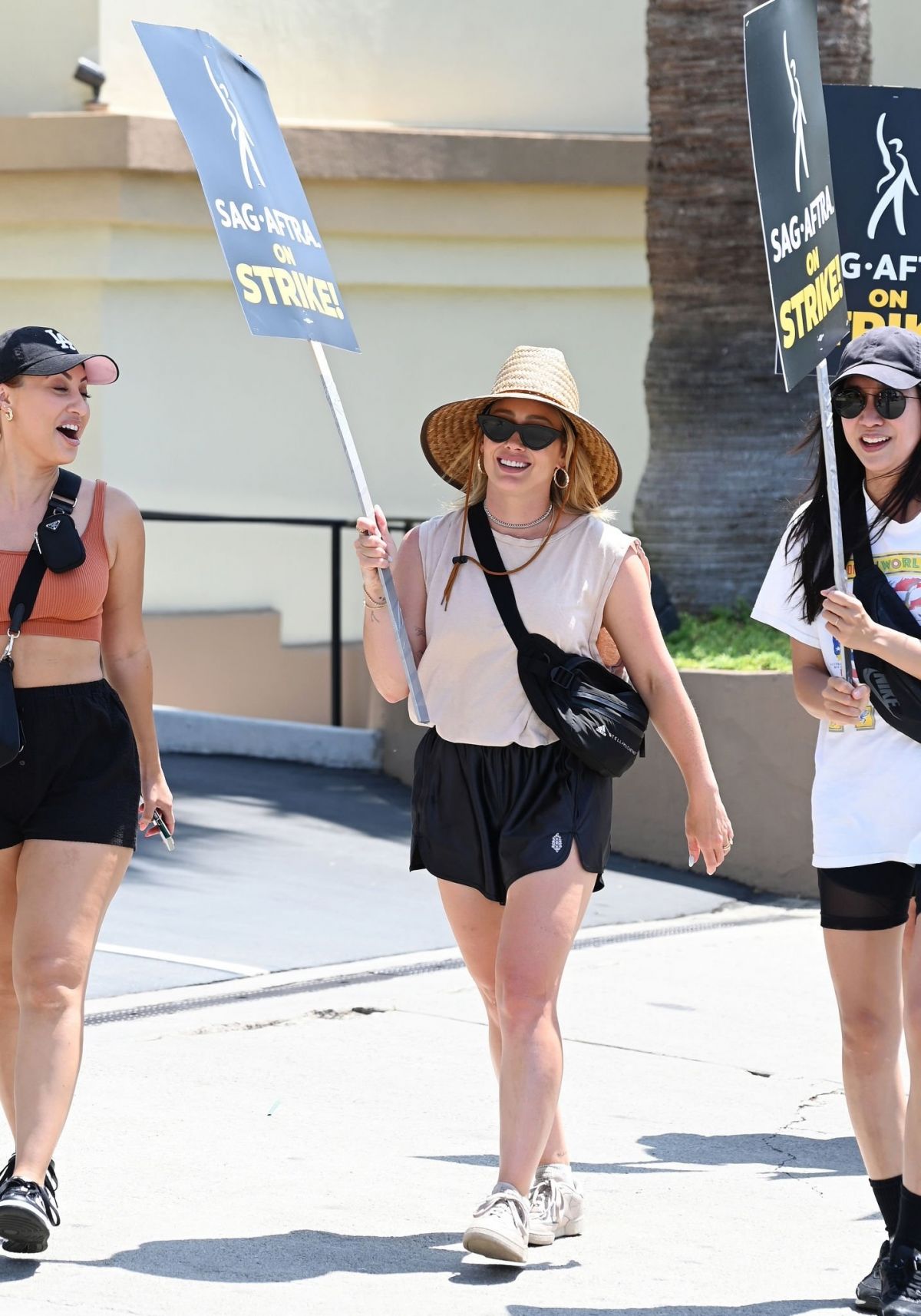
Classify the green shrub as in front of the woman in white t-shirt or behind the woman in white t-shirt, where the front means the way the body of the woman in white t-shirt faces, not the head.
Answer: behind

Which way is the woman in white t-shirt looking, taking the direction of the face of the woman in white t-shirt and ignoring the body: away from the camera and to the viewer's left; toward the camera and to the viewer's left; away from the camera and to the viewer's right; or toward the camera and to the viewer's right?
toward the camera and to the viewer's left

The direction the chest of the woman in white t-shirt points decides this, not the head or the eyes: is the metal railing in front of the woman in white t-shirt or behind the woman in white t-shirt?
behind

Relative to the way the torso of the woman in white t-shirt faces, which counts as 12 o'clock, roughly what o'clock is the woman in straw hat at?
The woman in straw hat is roughly at 4 o'clock from the woman in white t-shirt.

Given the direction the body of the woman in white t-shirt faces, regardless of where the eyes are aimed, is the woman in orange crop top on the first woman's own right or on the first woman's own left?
on the first woman's own right

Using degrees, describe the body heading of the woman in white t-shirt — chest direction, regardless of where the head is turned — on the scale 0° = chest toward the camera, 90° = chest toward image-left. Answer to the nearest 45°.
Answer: approximately 0°

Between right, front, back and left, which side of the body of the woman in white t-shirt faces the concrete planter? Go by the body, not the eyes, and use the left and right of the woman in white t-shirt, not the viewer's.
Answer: back

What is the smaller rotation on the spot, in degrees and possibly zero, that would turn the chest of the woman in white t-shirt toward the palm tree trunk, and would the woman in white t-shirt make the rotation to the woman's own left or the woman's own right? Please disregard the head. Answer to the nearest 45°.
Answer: approximately 180°
